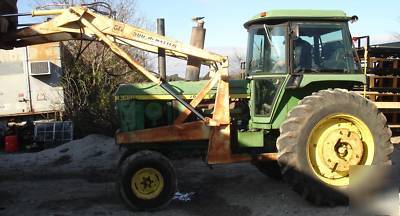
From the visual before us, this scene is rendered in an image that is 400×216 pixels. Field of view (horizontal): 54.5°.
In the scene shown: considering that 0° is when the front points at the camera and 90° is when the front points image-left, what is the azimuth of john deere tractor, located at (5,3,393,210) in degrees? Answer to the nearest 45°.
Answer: approximately 90°

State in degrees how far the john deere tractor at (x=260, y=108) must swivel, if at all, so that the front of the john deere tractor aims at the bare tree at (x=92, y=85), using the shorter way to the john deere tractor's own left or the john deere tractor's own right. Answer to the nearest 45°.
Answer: approximately 45° to the john deere tractor's own right
